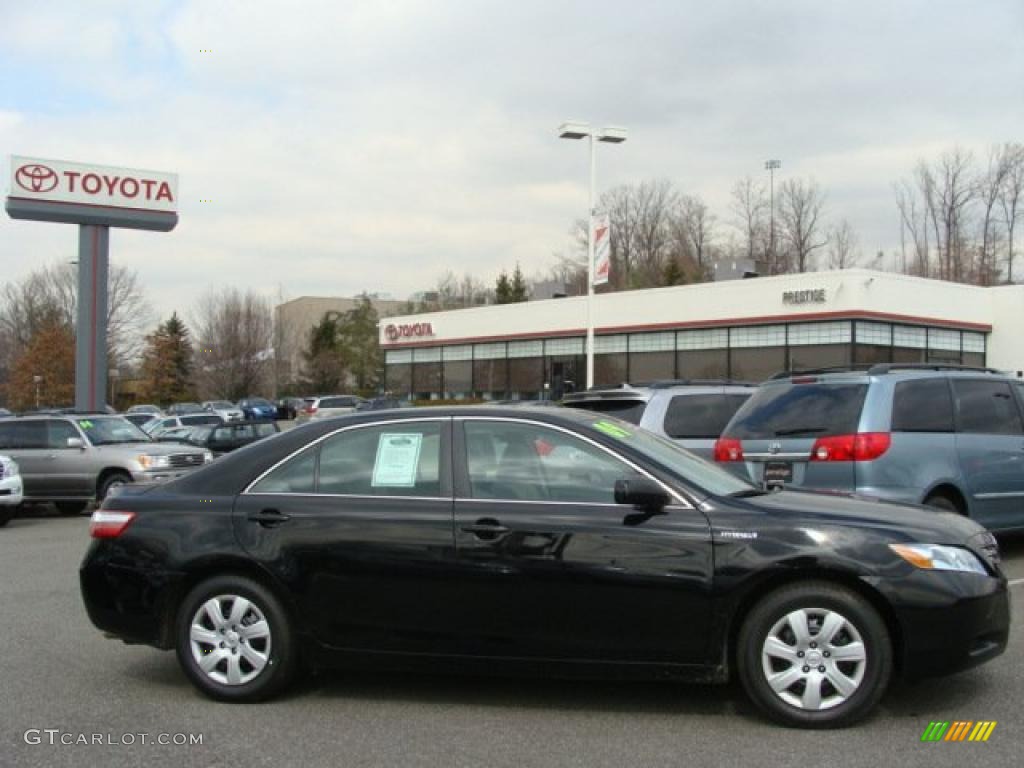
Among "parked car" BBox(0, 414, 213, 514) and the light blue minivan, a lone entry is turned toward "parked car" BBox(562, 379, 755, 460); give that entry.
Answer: "parked car" BBox(0, 414, 213, 514)

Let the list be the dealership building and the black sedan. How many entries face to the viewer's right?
1

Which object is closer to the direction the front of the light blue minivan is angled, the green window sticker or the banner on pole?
the banner on pole

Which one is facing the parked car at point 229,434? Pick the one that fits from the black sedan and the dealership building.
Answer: the dealership building

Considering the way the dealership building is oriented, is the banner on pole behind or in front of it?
in front

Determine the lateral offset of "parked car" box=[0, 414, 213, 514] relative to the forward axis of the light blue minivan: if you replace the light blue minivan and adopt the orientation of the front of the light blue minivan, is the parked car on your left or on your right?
on your left

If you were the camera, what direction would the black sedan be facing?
facing to the right of the viewer

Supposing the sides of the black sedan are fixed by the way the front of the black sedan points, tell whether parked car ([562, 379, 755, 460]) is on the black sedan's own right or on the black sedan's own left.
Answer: on the black sedan's own left

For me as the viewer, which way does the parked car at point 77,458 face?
facing the viewer and to the right of the viewer

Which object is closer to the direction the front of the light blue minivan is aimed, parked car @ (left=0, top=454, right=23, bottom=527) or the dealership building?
the dealership building

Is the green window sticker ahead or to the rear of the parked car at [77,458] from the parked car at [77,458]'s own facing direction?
ahead

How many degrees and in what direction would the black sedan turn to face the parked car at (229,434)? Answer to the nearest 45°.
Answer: approximately 90° to its left

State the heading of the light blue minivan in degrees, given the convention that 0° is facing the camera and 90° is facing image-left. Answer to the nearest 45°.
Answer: approximately 225°

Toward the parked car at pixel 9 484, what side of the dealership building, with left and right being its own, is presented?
front
